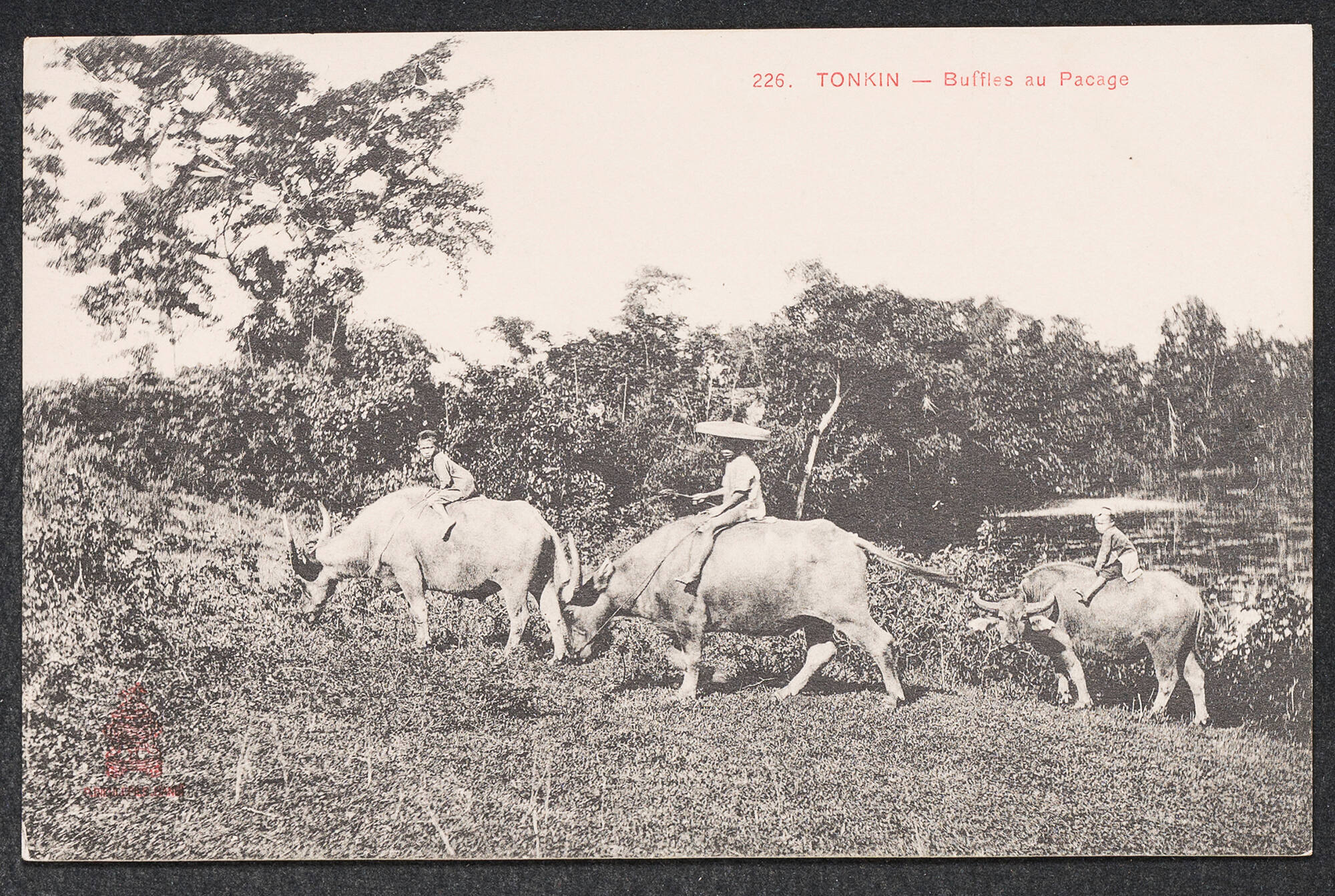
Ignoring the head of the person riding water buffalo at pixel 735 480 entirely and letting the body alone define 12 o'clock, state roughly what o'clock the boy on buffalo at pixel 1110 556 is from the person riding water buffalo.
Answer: The boy on buffalo is roughly at 6 o'clock from the person riding water buffalo.

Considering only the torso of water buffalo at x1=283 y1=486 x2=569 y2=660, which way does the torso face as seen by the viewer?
to the viewer's left

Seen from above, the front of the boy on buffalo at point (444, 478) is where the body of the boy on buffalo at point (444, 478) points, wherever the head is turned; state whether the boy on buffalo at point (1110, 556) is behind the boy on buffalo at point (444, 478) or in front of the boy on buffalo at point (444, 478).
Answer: behind

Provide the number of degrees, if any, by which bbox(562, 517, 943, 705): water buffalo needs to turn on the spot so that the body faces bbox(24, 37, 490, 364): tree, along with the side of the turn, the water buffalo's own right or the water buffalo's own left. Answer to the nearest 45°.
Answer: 0° — it already faces it

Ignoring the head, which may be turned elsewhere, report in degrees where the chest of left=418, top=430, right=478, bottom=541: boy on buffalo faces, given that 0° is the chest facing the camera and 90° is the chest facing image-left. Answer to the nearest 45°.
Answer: approximately 90°

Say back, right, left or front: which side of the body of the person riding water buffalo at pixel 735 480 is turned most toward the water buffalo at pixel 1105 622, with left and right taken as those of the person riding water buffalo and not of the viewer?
back

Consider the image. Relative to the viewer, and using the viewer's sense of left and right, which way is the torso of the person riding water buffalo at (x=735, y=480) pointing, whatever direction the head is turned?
facing to the left of the viewer

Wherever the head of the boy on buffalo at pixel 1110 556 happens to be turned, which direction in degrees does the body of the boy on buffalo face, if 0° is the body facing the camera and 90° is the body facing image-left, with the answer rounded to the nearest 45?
approximately 90°
